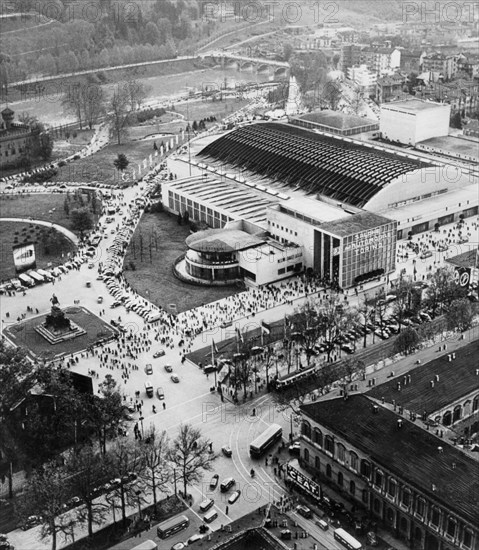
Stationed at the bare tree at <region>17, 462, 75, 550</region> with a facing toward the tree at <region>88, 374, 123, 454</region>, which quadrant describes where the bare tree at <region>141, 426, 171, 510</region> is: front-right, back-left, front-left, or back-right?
front-right

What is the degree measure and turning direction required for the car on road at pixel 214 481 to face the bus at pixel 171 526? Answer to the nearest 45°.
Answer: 0° — it already faces it

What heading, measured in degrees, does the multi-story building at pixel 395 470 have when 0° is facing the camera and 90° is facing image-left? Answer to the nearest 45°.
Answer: approximately 45°

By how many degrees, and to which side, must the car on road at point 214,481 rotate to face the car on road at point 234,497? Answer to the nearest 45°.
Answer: approximately 90° to its left

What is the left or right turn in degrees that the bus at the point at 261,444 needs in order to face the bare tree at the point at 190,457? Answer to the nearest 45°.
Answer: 0° — it already faces it

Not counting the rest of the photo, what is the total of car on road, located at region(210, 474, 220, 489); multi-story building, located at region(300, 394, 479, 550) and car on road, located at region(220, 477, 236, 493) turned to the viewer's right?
0

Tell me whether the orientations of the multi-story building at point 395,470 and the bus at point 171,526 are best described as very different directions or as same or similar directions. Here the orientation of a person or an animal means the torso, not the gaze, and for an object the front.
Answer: same or similar directions

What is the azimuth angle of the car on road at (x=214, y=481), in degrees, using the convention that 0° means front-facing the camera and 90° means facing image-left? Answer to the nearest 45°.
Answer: approximately 45°

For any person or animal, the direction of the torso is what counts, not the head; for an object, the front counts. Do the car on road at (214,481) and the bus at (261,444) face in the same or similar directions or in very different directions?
same or similar directions

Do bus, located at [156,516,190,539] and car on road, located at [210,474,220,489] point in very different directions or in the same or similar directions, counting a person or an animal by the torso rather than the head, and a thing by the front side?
same or similar directions

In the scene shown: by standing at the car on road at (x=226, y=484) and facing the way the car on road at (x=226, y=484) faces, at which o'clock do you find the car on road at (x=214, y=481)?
the car on road at (x=214, y=481) is roughly at 3 o'clock from the car on road at (x=226, y=484).
